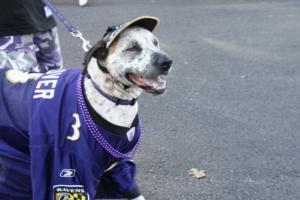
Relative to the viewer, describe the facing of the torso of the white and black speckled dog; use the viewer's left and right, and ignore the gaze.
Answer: facing the viewer and to the right of the viewer

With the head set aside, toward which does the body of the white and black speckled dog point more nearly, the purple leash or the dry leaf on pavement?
the dry leaf on pavement
